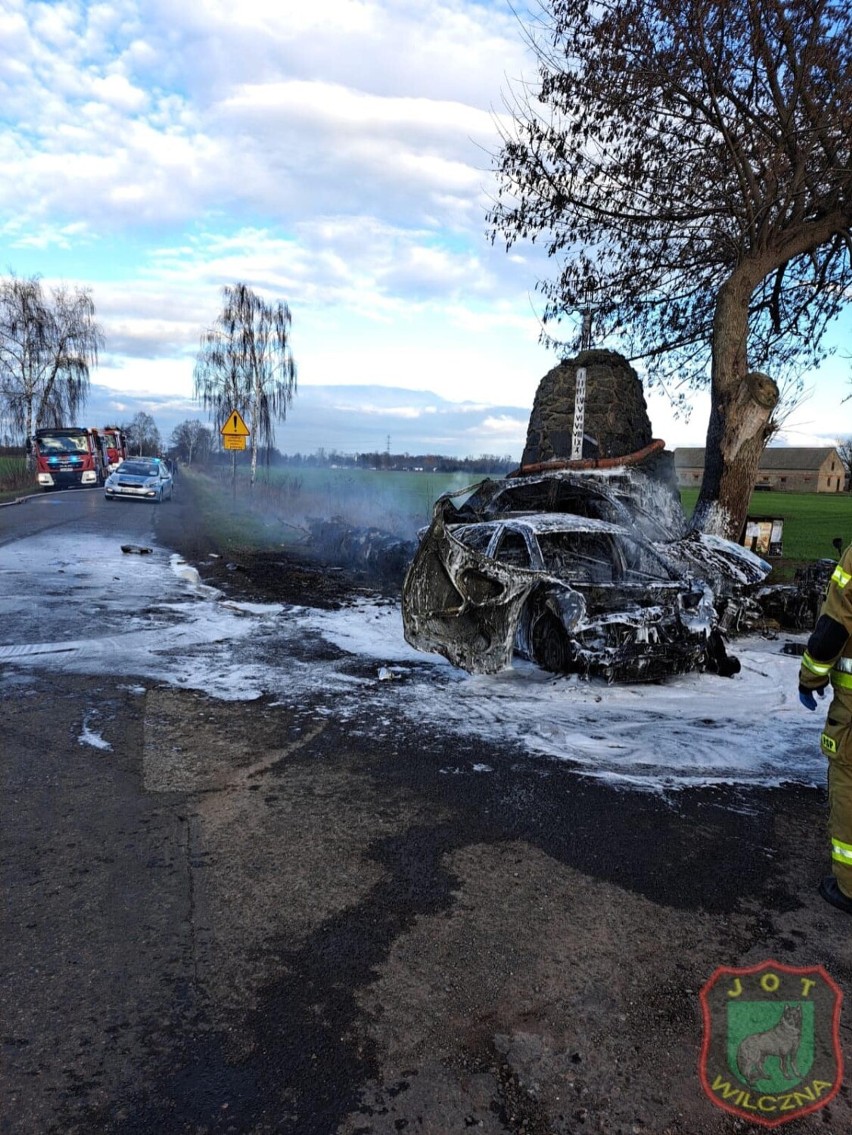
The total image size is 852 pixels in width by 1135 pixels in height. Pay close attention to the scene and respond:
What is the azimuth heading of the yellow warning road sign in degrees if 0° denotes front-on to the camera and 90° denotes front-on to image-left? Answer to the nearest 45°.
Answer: approximately 0°

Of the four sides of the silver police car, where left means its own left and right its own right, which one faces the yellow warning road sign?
left

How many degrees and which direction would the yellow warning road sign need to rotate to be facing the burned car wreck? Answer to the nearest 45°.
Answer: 0° — it already faces it

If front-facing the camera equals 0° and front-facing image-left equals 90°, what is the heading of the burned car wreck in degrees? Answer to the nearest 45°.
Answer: approximately 315°

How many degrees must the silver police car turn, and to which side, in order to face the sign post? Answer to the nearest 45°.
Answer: approximately 90° to its left

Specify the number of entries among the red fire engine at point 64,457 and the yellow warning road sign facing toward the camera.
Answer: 2

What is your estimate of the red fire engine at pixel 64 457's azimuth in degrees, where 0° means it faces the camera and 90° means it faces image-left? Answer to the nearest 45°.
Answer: approximately 0°

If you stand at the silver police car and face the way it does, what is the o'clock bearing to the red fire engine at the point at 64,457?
The red fire engine is roughly at 4 o'clock from the silver police car.

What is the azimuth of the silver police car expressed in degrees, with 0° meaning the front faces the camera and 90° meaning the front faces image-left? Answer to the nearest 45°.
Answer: approximately 45°

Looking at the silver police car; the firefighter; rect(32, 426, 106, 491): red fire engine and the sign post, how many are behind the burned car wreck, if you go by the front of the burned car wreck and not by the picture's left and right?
3

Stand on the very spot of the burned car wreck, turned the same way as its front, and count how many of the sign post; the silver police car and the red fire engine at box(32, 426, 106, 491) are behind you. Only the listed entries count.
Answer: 3

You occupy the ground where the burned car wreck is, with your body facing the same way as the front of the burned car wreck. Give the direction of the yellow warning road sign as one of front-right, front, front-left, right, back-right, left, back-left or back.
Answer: back

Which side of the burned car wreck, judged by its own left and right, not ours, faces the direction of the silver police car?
back

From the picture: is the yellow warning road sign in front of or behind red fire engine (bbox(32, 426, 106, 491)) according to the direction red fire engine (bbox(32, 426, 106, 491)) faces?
in front

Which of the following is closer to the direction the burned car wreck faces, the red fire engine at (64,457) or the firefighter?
the firefighter
